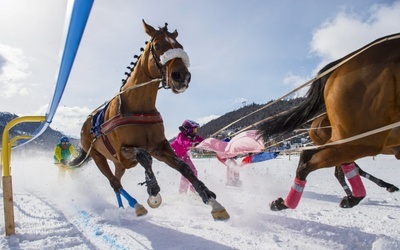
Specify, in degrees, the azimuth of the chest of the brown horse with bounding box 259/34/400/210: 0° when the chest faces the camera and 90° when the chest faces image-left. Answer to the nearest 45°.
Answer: approximately 270°

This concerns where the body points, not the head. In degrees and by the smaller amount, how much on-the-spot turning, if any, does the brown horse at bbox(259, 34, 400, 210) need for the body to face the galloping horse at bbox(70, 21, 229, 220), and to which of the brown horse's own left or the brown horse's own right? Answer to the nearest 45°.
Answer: approximately 180°

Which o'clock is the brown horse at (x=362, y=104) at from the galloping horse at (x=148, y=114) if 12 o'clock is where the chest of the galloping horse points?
The brown horse is roughly at 12 o'clock from the galloping horse.

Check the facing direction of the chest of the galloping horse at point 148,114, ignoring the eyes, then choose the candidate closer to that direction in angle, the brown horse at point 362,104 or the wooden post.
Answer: the brown horse

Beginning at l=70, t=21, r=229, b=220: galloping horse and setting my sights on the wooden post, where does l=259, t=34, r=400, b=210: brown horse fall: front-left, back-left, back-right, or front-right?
back-left

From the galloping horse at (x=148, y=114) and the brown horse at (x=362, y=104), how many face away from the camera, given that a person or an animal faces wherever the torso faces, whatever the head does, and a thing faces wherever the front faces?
0

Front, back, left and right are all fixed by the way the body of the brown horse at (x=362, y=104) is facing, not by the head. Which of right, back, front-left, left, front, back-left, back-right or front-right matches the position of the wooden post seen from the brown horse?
back

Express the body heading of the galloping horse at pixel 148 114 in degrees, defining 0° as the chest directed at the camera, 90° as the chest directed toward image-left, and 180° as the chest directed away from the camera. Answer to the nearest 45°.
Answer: approximately 315°

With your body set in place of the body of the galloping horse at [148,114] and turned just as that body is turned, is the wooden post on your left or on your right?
on your right
